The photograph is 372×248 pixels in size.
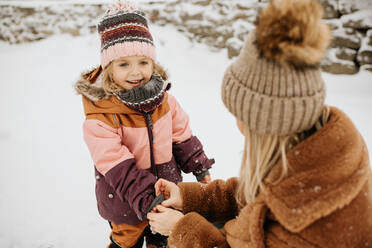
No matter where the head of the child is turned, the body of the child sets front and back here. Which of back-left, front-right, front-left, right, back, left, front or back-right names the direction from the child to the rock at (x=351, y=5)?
left

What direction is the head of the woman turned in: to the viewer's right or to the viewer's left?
to the viewer's left

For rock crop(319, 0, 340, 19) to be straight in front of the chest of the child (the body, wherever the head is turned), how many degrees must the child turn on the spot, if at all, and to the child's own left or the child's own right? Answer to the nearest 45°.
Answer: approximately 90° to the child's own left

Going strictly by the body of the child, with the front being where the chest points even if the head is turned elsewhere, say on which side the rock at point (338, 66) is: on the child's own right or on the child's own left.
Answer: on the child's own left

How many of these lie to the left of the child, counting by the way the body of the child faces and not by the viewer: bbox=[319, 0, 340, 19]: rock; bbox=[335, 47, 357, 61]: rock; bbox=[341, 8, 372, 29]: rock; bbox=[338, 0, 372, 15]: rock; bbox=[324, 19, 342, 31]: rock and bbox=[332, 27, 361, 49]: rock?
6

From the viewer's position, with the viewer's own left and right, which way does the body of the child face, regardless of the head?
facing the viewer and to the right of the viewer

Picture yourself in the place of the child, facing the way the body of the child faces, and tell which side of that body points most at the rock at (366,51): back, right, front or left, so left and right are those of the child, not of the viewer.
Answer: left

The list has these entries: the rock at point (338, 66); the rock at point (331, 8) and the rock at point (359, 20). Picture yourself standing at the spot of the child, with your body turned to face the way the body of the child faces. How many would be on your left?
3

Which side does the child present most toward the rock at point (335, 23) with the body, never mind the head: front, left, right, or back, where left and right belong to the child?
left

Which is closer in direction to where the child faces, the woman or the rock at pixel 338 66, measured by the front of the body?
the woman

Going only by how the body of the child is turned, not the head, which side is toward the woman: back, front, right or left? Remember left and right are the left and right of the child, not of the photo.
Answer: front

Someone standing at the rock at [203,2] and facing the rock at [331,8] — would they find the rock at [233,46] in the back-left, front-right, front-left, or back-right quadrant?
front-right

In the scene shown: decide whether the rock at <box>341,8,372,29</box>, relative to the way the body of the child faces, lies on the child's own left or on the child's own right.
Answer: on the child's own left

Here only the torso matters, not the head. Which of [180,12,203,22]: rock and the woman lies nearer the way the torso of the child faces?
the woman
